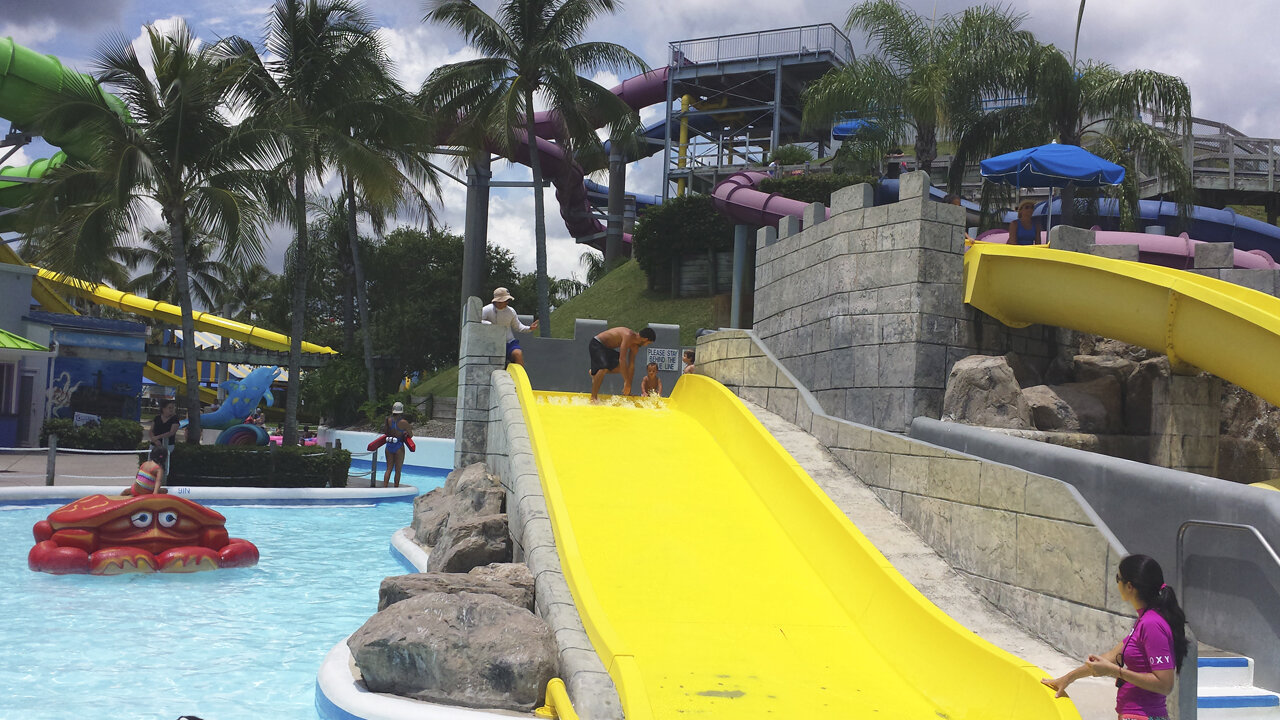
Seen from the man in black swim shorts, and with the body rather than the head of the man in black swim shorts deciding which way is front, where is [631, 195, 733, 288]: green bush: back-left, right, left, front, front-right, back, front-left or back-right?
left

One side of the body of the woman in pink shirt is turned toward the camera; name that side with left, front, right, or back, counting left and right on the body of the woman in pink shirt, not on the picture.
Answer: left

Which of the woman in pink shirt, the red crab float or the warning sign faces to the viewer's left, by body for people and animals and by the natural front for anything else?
the woman in pink shirt

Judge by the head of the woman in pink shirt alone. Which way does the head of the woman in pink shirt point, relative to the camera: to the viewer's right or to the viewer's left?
to the viewer's left

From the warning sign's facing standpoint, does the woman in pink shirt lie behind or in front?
in front

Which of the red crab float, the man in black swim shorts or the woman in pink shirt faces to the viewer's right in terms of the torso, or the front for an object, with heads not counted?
the man in black swim shorts

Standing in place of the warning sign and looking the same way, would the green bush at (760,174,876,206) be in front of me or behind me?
behind
